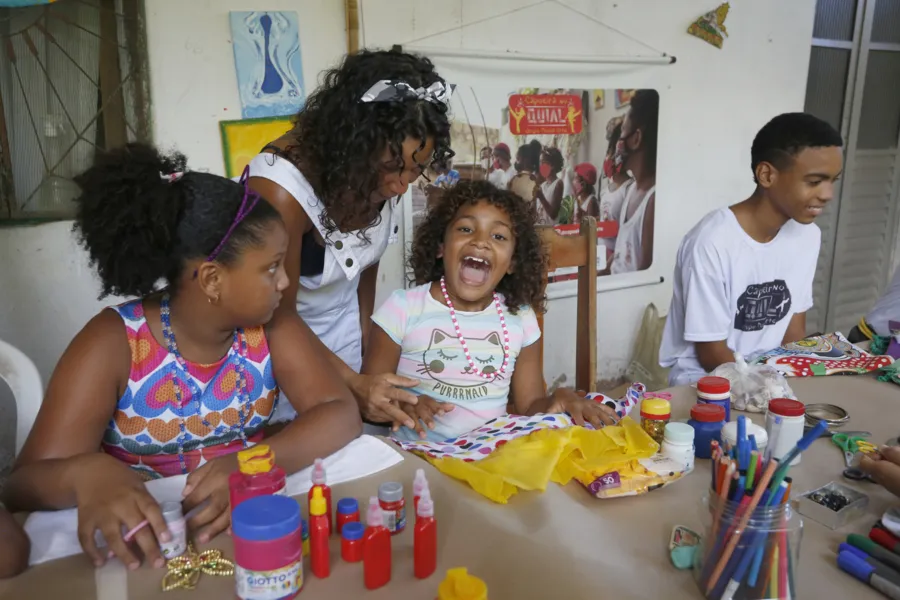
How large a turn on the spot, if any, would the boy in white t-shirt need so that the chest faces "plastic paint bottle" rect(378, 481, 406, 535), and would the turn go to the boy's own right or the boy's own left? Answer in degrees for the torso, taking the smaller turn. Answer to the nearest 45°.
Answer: approximately 45° to the boy's own right

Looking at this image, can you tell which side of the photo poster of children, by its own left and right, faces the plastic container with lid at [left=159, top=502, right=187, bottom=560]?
front

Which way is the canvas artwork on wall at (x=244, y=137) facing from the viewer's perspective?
toward the camera

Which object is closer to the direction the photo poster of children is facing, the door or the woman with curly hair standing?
the woman with curly hair standing

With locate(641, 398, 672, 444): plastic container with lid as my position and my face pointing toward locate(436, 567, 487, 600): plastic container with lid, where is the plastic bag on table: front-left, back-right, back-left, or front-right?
back-left

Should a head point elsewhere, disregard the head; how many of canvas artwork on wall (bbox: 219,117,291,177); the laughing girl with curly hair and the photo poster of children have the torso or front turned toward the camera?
3

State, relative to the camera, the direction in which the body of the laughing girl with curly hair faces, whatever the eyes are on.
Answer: toward the camera

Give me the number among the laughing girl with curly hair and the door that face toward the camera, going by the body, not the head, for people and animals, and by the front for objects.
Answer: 2

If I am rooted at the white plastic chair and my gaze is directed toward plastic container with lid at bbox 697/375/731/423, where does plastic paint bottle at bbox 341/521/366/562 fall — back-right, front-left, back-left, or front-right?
front-right

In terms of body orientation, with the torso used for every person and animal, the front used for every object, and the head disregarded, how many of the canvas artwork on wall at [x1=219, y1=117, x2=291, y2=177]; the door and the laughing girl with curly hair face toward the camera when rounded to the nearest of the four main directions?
3

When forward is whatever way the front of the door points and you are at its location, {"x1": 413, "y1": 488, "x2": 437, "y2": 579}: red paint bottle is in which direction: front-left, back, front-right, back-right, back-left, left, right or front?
front

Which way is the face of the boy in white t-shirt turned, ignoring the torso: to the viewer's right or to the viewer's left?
to the viewer's right

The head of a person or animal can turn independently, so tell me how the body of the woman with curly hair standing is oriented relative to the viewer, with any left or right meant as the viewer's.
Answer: facing the viewer and to the right of the viewer

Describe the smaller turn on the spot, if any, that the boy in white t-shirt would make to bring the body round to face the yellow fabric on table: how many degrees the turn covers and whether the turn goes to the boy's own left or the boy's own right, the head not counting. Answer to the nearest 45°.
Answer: approximately 45° to the boy's own right

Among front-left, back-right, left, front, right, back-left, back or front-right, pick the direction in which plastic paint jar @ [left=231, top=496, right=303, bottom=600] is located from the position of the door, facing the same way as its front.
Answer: front

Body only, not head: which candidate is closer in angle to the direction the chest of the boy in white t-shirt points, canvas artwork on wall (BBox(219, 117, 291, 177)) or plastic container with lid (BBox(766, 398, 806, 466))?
the plastic container with lid
